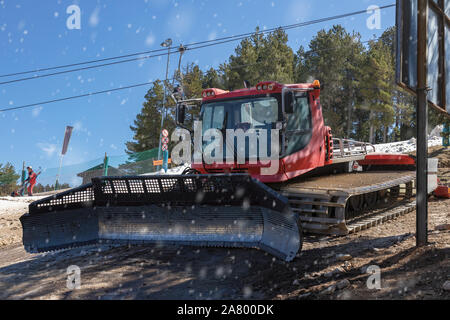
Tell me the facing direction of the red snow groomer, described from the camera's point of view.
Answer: facing the viewer and to the left of the viewer

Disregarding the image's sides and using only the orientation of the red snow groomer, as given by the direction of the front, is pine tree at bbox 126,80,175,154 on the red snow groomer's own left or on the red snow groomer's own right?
on the red snow groomer's own right
